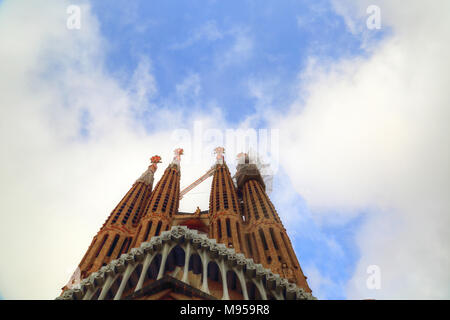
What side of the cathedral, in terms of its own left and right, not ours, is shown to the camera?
front
